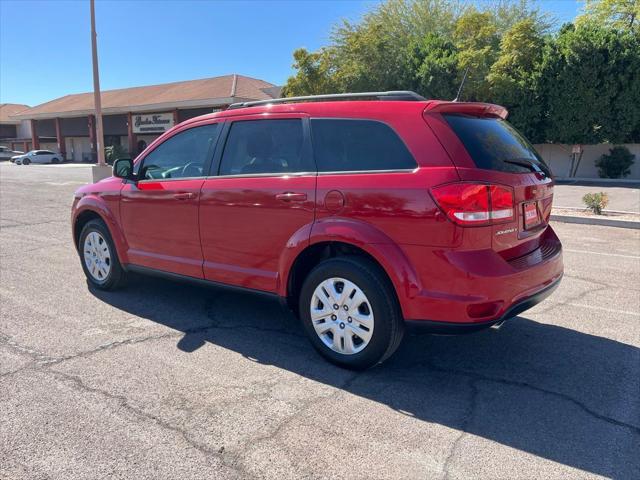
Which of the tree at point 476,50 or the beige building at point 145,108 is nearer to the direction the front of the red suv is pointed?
the beige building

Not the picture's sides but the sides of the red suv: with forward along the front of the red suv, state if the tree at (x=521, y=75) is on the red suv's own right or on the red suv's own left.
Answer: on the red suv's own right

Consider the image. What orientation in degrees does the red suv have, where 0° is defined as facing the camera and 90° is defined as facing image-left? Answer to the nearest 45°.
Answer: approximately 135°

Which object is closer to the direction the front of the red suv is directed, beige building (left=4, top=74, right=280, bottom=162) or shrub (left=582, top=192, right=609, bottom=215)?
the beige building

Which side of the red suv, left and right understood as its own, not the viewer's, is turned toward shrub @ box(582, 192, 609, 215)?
right

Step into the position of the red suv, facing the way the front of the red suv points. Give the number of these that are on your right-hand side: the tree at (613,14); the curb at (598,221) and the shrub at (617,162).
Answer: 3

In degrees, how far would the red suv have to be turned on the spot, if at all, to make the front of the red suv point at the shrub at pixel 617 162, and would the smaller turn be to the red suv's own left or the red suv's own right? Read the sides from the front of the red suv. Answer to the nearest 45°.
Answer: approximately 90° to the red suv's own right

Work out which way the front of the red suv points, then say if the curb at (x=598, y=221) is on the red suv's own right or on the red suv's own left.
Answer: on the red suv's own right

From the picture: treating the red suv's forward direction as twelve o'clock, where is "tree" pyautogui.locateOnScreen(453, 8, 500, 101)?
The tree is roughly at 2 o'clock from the red suv.

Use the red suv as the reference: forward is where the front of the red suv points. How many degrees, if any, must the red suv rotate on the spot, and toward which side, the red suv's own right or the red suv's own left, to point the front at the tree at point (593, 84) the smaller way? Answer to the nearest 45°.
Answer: approximately 90° to the red suv's own right

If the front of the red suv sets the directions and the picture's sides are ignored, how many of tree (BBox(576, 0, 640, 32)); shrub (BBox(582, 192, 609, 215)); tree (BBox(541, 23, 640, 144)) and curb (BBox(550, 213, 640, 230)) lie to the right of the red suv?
4

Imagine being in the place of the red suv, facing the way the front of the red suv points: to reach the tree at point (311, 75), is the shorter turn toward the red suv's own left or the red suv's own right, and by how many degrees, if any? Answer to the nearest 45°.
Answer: approximately 45° to the red suv's own right

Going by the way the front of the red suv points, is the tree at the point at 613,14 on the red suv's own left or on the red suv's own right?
on the red suv's own right

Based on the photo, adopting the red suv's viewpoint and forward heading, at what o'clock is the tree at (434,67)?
The tree is roughly at 2 o'clock from the red suv.

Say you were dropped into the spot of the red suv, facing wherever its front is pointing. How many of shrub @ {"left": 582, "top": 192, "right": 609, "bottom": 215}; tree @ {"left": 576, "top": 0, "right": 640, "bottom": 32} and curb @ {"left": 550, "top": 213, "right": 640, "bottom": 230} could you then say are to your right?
3
